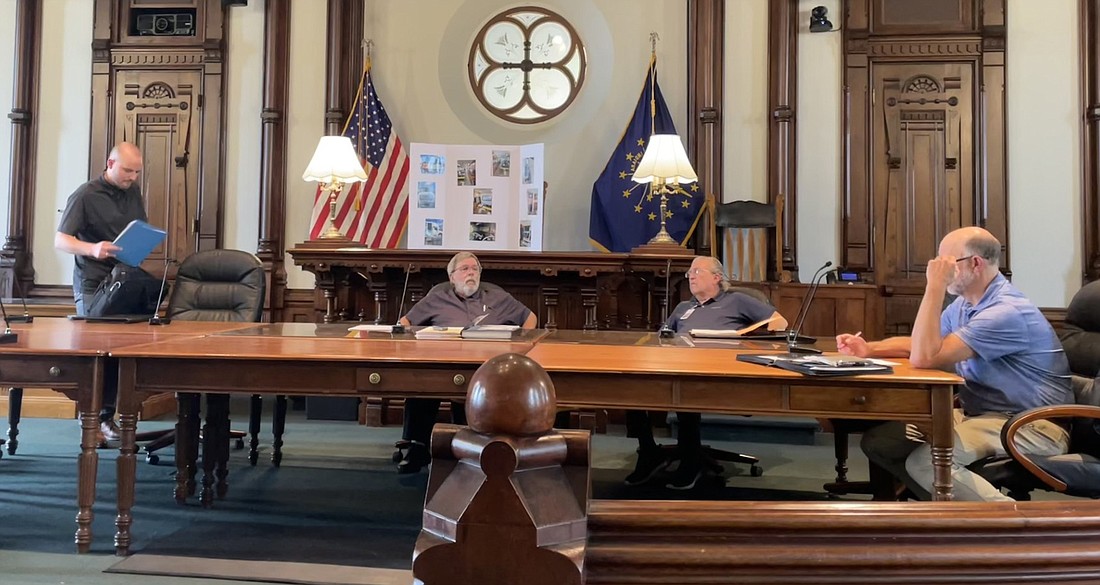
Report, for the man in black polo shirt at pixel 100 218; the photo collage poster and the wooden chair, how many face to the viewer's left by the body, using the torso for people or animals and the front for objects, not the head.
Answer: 0

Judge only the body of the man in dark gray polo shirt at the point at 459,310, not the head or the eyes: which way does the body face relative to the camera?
toward the camera

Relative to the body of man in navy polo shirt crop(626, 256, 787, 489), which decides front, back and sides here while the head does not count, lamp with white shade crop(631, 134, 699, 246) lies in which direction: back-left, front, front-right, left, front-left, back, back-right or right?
back-right

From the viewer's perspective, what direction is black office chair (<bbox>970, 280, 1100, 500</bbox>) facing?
to the viewer's left

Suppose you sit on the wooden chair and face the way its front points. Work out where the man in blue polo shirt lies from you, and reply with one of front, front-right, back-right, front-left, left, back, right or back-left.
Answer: front

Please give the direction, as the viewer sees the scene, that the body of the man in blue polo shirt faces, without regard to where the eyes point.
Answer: to the viewer's left

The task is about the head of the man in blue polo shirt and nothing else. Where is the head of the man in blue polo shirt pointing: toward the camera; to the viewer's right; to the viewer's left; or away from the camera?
to the viewer's left

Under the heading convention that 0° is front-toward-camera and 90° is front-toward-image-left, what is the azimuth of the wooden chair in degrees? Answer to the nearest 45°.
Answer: approximately 0°

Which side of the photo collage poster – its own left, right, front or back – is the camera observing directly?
front

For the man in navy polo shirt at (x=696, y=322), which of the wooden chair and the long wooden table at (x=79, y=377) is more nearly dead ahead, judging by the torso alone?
the long wooden table

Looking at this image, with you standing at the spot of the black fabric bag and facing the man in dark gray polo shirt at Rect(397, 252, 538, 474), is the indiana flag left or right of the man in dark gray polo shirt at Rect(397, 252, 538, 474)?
left
